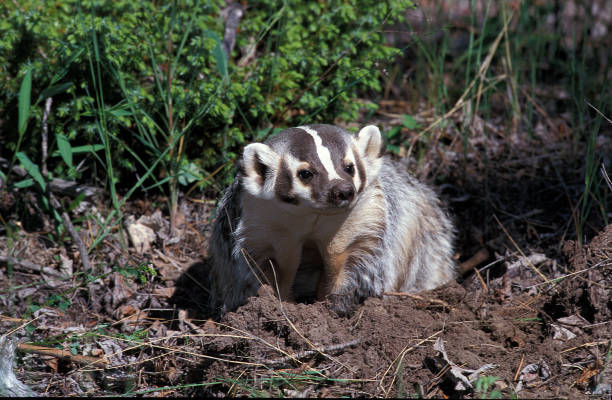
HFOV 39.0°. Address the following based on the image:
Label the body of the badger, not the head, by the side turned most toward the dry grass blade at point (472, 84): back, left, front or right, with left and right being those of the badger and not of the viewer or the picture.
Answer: back

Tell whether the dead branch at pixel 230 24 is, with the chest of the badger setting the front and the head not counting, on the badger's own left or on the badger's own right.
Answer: on the badger's own right

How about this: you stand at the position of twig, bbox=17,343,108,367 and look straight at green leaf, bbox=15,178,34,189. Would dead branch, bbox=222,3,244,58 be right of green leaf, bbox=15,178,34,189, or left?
right

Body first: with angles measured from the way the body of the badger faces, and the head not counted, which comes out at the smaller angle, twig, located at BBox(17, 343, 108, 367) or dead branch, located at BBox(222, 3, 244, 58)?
the twig

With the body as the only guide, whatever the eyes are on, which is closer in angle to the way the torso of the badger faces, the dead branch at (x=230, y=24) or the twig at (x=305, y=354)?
the twig

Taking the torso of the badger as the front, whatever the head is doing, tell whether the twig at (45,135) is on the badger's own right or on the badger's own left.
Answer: on the badger's own right

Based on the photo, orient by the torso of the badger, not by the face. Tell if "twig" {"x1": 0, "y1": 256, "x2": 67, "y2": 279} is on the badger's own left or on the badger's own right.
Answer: on the badger's own right

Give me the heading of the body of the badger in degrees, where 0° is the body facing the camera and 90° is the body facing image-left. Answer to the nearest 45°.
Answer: approximately 45°

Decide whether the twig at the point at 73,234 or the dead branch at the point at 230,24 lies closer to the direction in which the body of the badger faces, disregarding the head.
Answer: the twig

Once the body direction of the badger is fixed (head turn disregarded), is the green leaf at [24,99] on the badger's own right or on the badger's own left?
on the badger's own right
